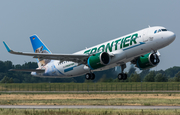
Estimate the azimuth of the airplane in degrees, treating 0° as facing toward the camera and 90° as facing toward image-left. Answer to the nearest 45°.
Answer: approximately 315°
